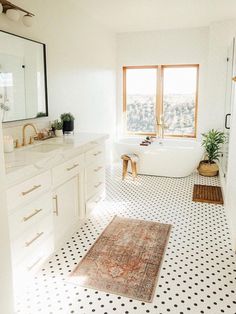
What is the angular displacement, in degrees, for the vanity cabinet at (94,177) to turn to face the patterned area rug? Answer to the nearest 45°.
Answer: approximately 45° to its right

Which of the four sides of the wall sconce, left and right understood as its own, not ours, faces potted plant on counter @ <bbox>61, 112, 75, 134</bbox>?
left

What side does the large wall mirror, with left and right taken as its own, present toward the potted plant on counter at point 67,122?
left

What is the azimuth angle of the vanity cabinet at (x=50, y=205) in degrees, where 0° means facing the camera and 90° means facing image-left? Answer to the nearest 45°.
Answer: approximately 315°

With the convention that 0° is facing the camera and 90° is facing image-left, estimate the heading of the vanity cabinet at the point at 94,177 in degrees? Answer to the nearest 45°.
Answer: approximately 315°

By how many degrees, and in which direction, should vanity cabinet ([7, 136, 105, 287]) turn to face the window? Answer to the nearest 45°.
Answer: approximately 90° to its left

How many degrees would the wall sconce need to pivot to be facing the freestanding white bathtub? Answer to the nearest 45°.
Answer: approximately 90° to its left

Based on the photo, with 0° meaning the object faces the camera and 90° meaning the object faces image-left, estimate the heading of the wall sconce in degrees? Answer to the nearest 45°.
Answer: approximately 315°

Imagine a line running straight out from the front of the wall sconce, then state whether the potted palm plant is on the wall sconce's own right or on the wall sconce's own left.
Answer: on the wall sconce's own left
